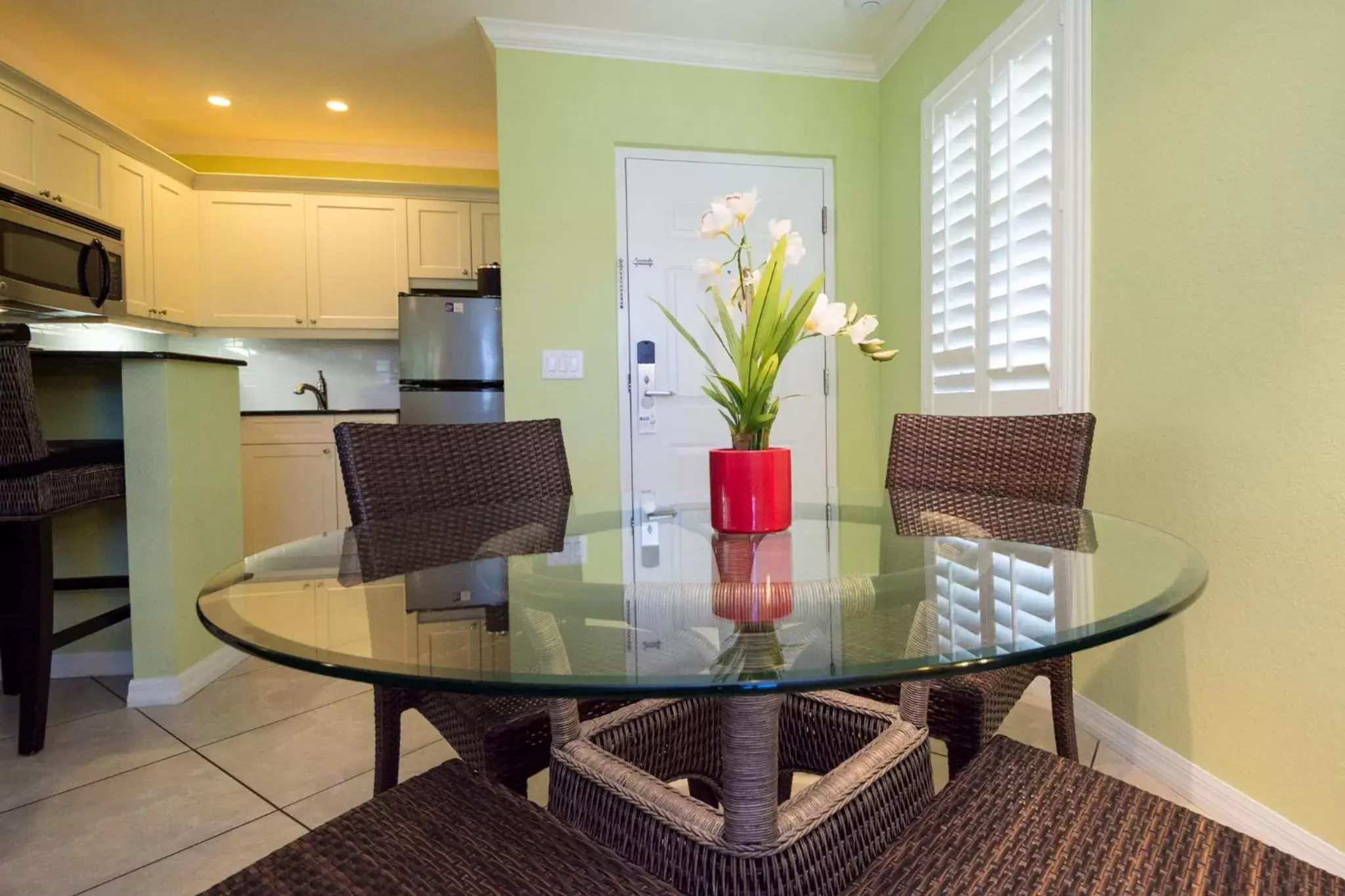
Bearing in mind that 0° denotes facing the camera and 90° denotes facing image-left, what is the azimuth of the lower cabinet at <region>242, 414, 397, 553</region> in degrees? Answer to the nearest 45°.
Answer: approximately 0°

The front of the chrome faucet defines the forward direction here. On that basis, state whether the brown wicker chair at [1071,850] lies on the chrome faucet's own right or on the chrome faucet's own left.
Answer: on the chrome faucet's own left

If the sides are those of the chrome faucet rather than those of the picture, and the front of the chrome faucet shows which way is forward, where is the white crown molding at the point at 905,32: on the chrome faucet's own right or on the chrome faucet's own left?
on the chrome faucet's own left

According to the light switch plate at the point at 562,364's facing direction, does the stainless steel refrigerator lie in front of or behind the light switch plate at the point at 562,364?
behind

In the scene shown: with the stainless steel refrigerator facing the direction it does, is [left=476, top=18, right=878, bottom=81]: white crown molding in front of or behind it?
in front

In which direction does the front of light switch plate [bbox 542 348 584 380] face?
toward the camera

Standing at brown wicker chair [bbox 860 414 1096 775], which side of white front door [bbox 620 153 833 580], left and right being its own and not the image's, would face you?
front

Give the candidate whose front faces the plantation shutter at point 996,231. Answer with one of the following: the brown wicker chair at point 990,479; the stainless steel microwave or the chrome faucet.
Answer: the stainless steel microwave

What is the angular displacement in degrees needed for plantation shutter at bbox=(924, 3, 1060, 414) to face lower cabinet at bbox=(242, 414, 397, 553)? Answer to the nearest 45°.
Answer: approximately 45° to its right

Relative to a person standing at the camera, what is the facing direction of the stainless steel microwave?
facing the viewer and to the right of the viewer

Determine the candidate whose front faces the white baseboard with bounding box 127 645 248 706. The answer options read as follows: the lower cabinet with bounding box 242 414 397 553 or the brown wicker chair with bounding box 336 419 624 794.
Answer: the lower cabinet

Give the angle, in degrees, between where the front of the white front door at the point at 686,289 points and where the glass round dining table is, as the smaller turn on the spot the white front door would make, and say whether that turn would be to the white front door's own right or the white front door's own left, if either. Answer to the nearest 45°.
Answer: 0° — it already faces it

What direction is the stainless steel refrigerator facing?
toward the camera

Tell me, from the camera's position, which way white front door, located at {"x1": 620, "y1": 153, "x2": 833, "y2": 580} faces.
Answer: facing the viewer

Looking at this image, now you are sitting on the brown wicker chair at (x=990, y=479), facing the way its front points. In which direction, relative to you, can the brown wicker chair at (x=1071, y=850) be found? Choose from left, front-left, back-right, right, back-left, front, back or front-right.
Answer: front-left
